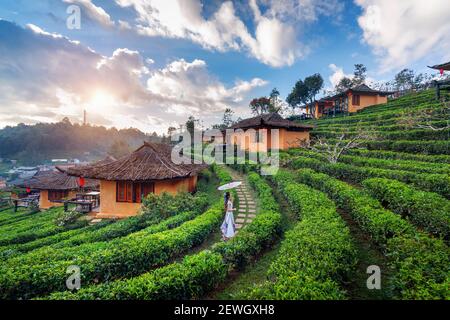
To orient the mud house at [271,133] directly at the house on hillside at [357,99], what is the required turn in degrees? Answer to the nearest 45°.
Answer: approximately 180°

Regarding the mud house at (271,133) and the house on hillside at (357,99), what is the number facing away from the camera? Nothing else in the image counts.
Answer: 0

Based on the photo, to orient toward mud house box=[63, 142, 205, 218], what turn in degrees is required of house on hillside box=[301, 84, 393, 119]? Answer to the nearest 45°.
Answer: approximately 45° to its left

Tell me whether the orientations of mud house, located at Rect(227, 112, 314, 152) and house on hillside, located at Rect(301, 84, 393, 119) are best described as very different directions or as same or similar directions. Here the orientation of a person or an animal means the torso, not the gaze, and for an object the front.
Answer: same or similar directions

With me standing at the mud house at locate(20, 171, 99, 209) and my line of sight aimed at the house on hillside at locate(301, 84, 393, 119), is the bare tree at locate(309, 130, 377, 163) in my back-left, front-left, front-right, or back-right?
front-right

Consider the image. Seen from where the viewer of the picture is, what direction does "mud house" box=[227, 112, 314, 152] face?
facing the viewer and to the left of the viewer

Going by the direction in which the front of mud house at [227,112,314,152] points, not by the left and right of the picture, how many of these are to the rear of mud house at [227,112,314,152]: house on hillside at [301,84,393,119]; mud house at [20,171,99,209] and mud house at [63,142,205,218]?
1

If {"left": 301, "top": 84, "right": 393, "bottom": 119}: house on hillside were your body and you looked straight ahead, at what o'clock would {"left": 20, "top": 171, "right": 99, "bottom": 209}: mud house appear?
The mud house is roughly at 12 o'clock from the house on hillside.

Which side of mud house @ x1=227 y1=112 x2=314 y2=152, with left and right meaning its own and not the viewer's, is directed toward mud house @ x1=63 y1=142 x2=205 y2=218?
front

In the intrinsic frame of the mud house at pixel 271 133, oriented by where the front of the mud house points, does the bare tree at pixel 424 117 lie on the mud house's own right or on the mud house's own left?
on the mud house's own left

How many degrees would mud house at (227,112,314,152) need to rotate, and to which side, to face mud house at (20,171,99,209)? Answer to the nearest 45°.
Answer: approximately 45° to its right

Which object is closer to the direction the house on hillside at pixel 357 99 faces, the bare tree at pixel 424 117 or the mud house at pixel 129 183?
the mud house

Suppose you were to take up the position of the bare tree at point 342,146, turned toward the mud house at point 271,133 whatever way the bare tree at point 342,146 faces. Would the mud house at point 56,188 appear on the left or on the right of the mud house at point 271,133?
left

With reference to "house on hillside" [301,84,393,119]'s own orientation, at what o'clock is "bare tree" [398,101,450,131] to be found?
The bare tree is roughly at 10 o'clock from the house on hillside.

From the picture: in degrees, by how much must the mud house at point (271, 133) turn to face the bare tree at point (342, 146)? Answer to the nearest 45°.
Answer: approximately 90° to its left
